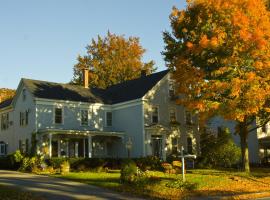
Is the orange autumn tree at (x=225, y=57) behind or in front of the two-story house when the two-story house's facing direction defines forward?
in front

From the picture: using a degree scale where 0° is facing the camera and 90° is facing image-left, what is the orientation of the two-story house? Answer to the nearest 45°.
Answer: approximately 315°

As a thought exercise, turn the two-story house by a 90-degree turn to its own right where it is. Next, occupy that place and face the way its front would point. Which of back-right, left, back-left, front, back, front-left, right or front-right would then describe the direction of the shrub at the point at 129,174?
front-left

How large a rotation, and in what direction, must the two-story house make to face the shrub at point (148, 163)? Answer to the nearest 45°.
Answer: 0° — it already faces it
